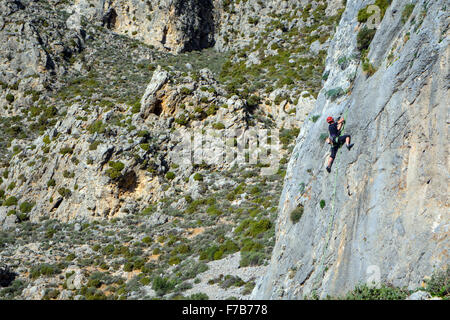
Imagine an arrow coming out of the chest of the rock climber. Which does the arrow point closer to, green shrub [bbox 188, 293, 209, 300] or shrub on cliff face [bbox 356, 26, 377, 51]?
the shrub on cliff face

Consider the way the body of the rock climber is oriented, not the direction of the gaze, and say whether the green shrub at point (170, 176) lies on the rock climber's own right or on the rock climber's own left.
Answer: on the rock climber's own left

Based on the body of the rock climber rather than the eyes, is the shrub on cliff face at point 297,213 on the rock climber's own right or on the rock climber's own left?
on the rock climber's own left

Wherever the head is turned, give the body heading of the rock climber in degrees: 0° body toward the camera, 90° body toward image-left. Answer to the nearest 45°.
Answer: approximately 225°

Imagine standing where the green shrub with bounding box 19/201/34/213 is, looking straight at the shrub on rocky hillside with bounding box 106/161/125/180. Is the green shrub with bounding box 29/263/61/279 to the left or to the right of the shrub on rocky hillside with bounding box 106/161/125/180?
right

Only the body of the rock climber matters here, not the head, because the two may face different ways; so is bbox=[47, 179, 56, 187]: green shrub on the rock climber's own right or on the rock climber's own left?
on the rock climber's own left

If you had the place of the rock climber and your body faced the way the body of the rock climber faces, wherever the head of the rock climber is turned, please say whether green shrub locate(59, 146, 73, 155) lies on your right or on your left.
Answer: on your left

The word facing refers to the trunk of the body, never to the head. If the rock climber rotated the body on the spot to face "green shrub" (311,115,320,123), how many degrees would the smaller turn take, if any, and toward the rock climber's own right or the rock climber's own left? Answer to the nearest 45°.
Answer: approximately 45° to the rock climber's own left

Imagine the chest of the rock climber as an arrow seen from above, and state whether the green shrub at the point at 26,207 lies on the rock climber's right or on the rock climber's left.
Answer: on the rock climber's left
